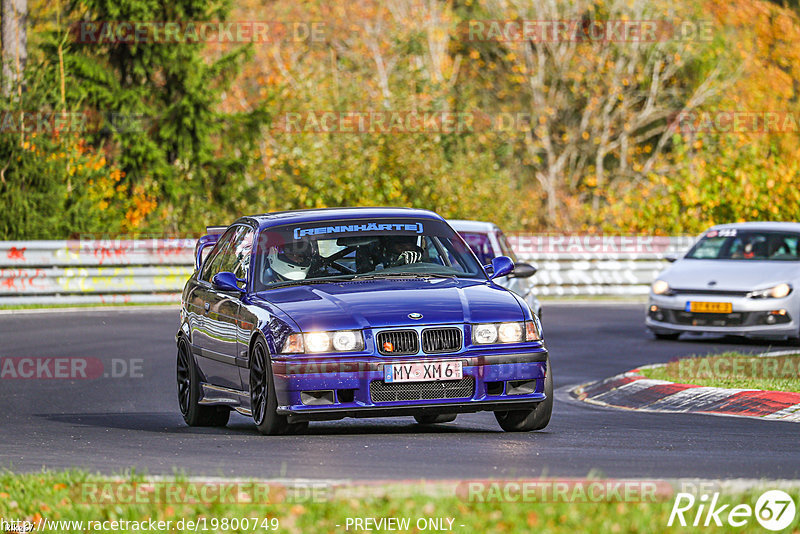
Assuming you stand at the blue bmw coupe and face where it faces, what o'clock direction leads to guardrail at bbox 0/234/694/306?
The guardrail is roughly at 7 o'clock from the blue bmw coupe.

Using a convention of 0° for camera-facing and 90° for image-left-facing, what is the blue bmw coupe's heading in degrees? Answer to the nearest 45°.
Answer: approximately 315°

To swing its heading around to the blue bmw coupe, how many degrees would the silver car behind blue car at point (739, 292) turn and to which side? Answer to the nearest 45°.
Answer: approximately 45° to its left

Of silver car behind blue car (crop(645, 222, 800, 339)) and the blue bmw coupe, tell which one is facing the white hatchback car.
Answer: the silver car behind blue car

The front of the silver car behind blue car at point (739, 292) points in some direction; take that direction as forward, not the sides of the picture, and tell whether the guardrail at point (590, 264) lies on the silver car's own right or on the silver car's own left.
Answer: on the silver car's own right

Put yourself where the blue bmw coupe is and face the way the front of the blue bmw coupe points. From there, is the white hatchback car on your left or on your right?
on your left

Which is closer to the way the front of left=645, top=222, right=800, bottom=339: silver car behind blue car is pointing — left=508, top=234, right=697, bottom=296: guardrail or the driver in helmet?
the driver in helmet

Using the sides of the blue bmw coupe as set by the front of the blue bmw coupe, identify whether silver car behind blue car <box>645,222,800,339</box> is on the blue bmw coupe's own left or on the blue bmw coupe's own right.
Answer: on the blue bmw coupe's own left

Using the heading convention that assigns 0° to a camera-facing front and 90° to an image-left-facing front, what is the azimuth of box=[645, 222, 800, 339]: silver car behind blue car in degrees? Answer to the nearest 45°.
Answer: approximately 45°
